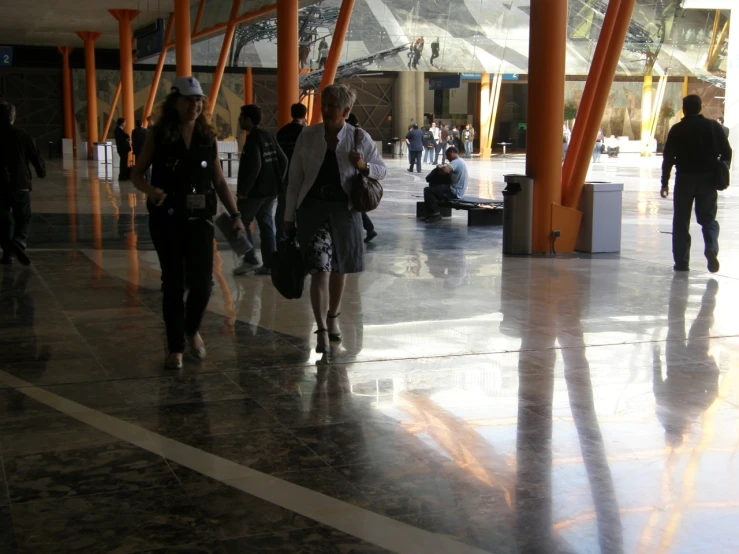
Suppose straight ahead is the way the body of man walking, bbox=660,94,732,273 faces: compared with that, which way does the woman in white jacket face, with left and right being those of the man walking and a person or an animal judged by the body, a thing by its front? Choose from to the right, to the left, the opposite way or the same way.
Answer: the opposite way

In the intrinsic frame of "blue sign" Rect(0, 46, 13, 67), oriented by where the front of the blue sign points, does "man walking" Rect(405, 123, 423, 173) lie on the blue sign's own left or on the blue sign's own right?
on the blue sign's own left

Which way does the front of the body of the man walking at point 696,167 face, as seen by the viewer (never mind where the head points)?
away from the camera

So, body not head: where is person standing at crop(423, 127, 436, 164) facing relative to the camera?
away from the camera

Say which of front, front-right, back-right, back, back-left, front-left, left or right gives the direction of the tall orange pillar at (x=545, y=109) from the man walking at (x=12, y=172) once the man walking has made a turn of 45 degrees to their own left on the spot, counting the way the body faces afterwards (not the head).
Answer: back-right

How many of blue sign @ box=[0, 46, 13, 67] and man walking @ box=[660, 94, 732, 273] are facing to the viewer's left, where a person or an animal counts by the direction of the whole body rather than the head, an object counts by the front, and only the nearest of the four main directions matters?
0

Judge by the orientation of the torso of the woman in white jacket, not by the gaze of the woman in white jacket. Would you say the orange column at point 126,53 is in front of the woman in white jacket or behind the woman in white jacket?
behind

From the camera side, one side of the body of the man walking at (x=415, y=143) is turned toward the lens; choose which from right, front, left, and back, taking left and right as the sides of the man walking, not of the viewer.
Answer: back

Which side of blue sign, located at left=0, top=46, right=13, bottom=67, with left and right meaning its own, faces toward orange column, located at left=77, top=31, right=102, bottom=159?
left
